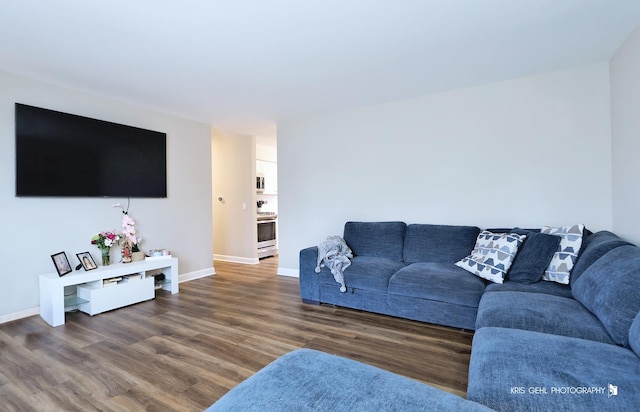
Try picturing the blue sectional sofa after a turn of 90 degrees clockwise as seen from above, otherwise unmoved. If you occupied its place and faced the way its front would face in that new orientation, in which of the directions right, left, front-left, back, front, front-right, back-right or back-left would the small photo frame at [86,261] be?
front-left

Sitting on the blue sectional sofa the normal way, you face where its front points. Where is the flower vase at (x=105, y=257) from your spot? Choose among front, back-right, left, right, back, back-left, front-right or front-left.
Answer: front-right

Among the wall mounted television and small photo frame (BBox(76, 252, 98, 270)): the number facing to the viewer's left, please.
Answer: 0

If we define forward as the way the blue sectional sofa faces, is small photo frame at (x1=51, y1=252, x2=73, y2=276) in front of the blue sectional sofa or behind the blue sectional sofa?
in front

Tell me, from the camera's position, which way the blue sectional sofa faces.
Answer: facing the viewer and to the left of the viewer

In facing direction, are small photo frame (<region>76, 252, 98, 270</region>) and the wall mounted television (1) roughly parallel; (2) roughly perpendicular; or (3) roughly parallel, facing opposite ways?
roughly parallel

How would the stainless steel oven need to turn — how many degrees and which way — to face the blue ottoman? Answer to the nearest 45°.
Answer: approximately 45° to its right

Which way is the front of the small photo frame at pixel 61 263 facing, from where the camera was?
facing the viewer and to the right of the viewer

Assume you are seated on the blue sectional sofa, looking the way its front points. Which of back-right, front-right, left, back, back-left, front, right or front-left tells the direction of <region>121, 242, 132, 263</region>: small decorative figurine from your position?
front-right

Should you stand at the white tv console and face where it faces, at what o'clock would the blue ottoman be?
The blue ottoman is roughly at 1 o'clock from the white tv console.

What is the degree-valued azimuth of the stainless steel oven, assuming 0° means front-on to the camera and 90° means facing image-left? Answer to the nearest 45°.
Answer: approximately 315°
